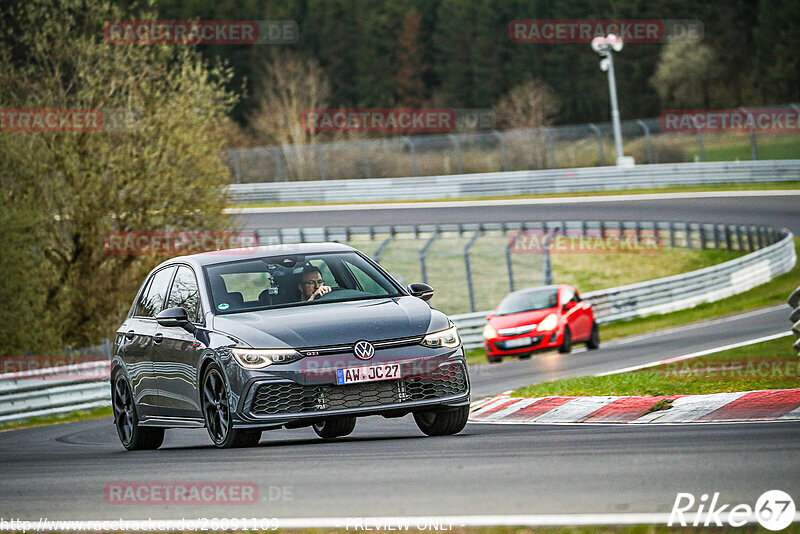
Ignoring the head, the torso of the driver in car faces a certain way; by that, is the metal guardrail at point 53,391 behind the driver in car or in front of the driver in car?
behind

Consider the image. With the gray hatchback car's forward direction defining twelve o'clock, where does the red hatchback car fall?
The red hatchback car is roughly at 8 o'clock from the gray hatchback car.

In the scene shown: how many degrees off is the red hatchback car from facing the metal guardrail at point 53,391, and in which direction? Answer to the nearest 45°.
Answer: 0° — it already faces it

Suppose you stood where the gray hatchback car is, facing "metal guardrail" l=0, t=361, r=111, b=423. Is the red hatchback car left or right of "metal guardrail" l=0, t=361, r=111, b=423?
right

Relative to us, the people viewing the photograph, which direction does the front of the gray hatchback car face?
facing the viewer and to the right of the viewer

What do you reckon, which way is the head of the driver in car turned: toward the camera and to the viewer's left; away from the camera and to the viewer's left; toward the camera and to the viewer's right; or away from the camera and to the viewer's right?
toward the camera and to the viewer's right

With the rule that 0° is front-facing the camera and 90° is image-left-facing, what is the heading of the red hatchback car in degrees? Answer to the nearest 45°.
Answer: approximately 45°

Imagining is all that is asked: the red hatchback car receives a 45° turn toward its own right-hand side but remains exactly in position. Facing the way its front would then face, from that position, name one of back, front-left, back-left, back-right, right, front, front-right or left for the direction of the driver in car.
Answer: left
